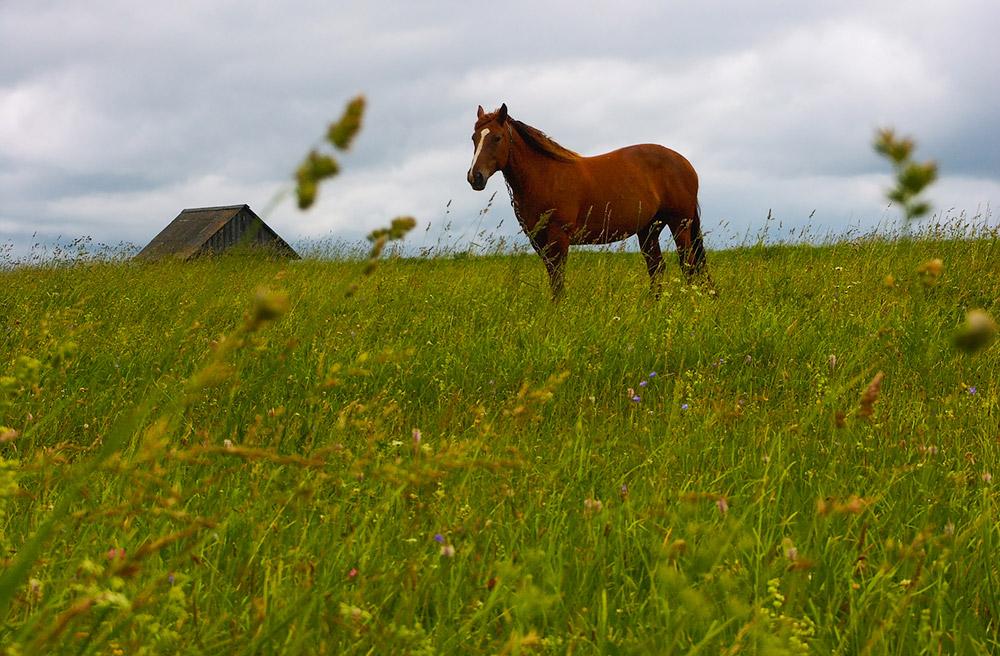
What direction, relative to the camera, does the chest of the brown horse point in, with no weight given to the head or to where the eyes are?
to the viewer's left
